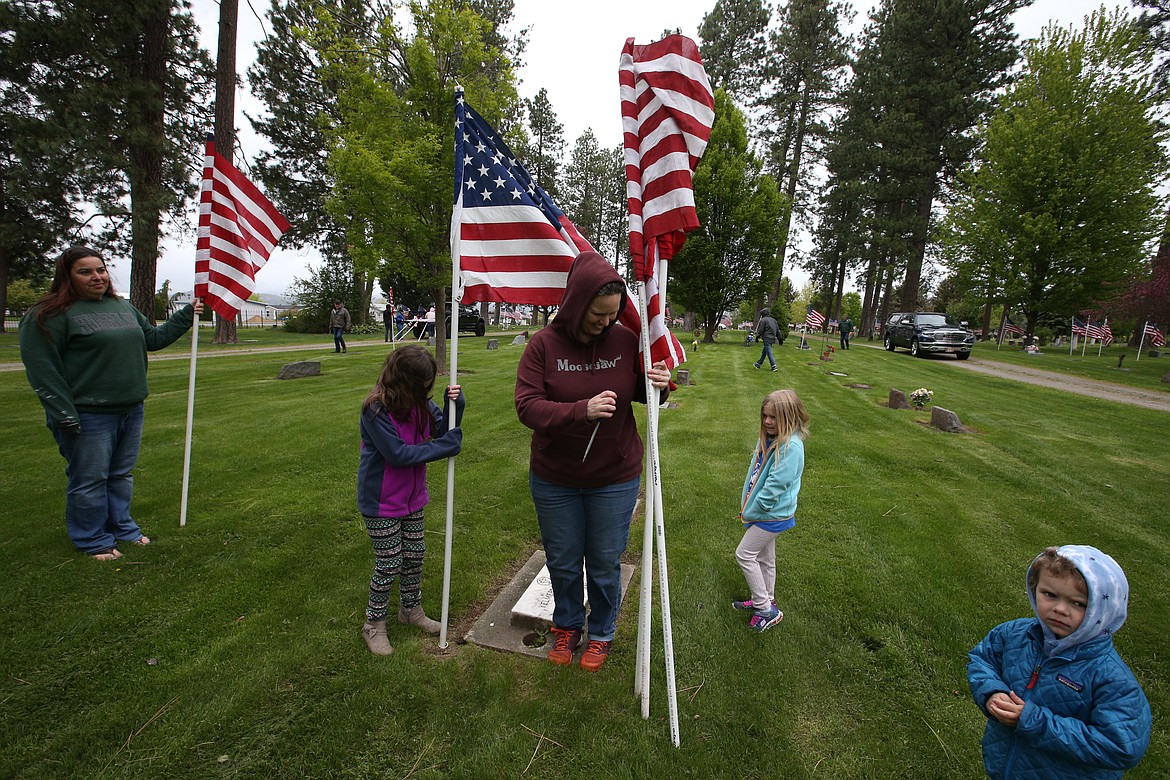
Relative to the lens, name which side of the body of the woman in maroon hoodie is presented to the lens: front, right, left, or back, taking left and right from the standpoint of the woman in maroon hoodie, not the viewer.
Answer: front

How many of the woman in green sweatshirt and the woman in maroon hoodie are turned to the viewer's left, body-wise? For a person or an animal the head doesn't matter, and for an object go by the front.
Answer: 0

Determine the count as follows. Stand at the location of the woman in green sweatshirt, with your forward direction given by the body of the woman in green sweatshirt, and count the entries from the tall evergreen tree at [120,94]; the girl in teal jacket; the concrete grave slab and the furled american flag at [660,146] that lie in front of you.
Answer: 3

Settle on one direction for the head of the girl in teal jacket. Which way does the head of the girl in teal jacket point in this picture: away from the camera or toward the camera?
toward the camera

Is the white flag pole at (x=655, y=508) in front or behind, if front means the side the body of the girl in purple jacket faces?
in front

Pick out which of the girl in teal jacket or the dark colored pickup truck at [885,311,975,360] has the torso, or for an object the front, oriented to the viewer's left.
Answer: the girl in teal jacket

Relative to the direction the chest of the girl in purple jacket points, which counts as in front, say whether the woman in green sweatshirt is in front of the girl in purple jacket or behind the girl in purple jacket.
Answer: behind

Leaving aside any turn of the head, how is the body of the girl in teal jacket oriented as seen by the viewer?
to the viewer's left

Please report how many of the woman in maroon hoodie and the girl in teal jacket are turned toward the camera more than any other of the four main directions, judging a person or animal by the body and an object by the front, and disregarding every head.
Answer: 1

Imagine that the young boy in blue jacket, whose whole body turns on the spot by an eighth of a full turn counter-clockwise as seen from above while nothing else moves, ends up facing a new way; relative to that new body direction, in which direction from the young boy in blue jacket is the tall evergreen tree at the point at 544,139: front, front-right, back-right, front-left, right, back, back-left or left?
back-right

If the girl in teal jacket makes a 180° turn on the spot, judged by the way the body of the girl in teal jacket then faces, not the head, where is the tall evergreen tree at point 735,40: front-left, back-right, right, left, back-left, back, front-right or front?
left

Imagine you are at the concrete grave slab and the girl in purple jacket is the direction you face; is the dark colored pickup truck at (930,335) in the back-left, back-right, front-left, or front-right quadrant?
back-right

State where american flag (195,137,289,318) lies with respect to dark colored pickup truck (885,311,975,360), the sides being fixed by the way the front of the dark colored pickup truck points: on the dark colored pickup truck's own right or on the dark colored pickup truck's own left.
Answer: on the dark colored pickup truck's own right

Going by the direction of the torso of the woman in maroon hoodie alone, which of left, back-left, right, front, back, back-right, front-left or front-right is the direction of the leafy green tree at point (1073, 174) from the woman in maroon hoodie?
back-left

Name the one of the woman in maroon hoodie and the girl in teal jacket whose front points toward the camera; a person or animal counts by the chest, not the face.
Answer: the woman in maroon hoodie
